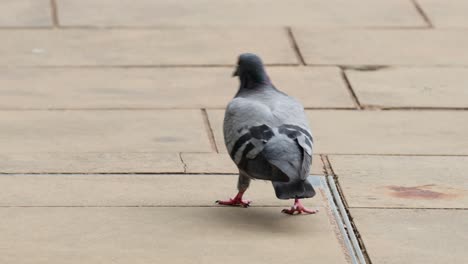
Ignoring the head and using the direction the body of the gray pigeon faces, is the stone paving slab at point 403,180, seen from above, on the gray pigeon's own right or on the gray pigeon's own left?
on the gray pigeon's own right

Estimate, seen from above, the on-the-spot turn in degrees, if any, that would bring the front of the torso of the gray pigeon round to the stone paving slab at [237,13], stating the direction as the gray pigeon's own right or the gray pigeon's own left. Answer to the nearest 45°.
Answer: approximately 45° to the gray pigeon's own right

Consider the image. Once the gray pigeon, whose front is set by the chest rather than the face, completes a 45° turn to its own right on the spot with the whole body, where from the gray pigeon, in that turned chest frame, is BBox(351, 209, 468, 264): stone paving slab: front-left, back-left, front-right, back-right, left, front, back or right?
right

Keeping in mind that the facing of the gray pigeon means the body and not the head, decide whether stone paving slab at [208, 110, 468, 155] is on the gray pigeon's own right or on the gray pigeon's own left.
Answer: on the gray pigeon's own right

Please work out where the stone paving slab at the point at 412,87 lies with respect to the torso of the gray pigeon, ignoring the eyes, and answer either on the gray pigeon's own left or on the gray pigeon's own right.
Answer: on the gray pigeon's own right

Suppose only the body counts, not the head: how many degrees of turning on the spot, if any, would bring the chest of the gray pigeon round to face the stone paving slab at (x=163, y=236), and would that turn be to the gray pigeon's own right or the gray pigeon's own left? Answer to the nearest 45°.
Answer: approximately 90° to the gray pigeon's own left

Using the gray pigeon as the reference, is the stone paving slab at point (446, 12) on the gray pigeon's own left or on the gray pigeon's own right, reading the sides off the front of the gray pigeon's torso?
on the gray pigeon's own right

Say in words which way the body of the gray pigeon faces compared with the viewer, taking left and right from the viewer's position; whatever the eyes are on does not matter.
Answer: facing away from the viewer and to the left of the viewer
